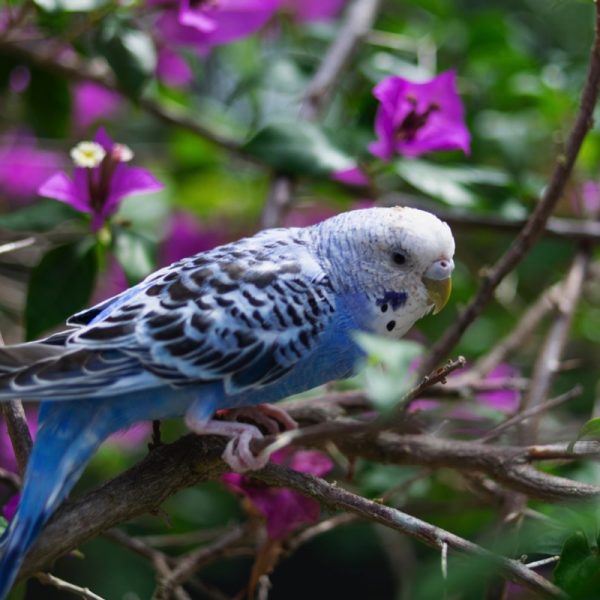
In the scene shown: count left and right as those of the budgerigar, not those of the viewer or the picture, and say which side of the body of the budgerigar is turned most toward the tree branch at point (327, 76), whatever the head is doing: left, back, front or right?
left

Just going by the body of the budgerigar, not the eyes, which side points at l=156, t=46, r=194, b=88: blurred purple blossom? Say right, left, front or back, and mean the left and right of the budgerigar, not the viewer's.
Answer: left

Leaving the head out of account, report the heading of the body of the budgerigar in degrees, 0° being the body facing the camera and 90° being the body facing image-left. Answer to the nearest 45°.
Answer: approximately 270°

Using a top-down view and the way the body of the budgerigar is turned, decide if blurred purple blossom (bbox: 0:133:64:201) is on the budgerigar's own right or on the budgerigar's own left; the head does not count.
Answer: on the budgerigar's own left

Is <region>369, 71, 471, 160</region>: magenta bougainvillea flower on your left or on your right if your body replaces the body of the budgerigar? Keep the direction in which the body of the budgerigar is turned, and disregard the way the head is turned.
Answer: on your left
